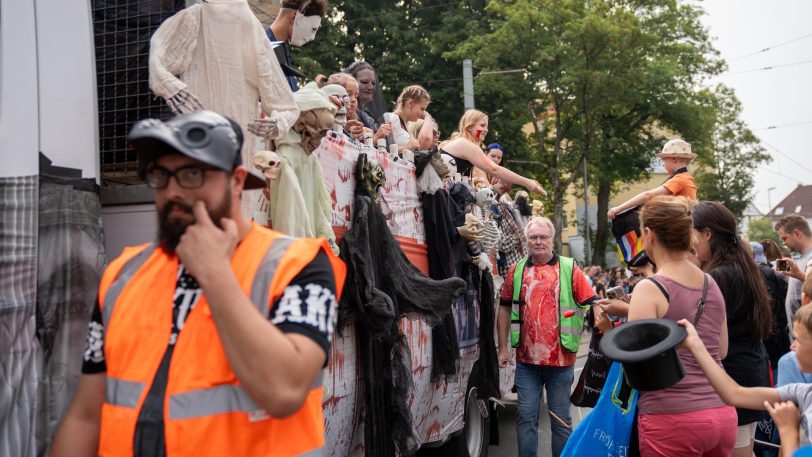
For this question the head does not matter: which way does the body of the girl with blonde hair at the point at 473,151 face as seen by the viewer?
to the viewer's right

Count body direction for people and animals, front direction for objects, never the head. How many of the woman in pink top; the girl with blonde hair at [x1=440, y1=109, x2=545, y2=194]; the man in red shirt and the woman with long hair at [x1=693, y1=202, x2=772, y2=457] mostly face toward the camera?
1

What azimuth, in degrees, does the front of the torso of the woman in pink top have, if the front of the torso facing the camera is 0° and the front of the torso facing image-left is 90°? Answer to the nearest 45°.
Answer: approximately 135°

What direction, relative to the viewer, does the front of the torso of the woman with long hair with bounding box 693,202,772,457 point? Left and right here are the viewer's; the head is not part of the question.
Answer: facing away from the viewer and to the left of the viewer

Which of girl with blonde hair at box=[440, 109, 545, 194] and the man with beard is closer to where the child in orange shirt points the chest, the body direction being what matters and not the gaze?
the girl with blonde hair

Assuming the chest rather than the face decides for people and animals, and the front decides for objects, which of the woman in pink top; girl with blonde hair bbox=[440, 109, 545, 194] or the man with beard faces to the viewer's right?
the girl with blonde hair

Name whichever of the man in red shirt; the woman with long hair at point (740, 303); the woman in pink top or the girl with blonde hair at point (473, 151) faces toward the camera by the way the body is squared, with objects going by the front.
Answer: the man in red shirt

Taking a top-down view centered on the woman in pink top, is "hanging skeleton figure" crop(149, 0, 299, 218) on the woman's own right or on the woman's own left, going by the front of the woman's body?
on the woman's own left

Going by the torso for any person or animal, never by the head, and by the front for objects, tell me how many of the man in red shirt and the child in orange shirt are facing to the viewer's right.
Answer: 0

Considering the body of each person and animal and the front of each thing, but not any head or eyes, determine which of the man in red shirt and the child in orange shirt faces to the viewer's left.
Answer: the child in orange shirt

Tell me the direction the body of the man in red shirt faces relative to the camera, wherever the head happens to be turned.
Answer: toward the camera

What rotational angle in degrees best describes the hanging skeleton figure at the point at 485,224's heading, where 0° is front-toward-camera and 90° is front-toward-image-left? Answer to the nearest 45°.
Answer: approximately 315°

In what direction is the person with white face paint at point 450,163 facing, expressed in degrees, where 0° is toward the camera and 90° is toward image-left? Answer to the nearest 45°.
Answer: approximately 315°
